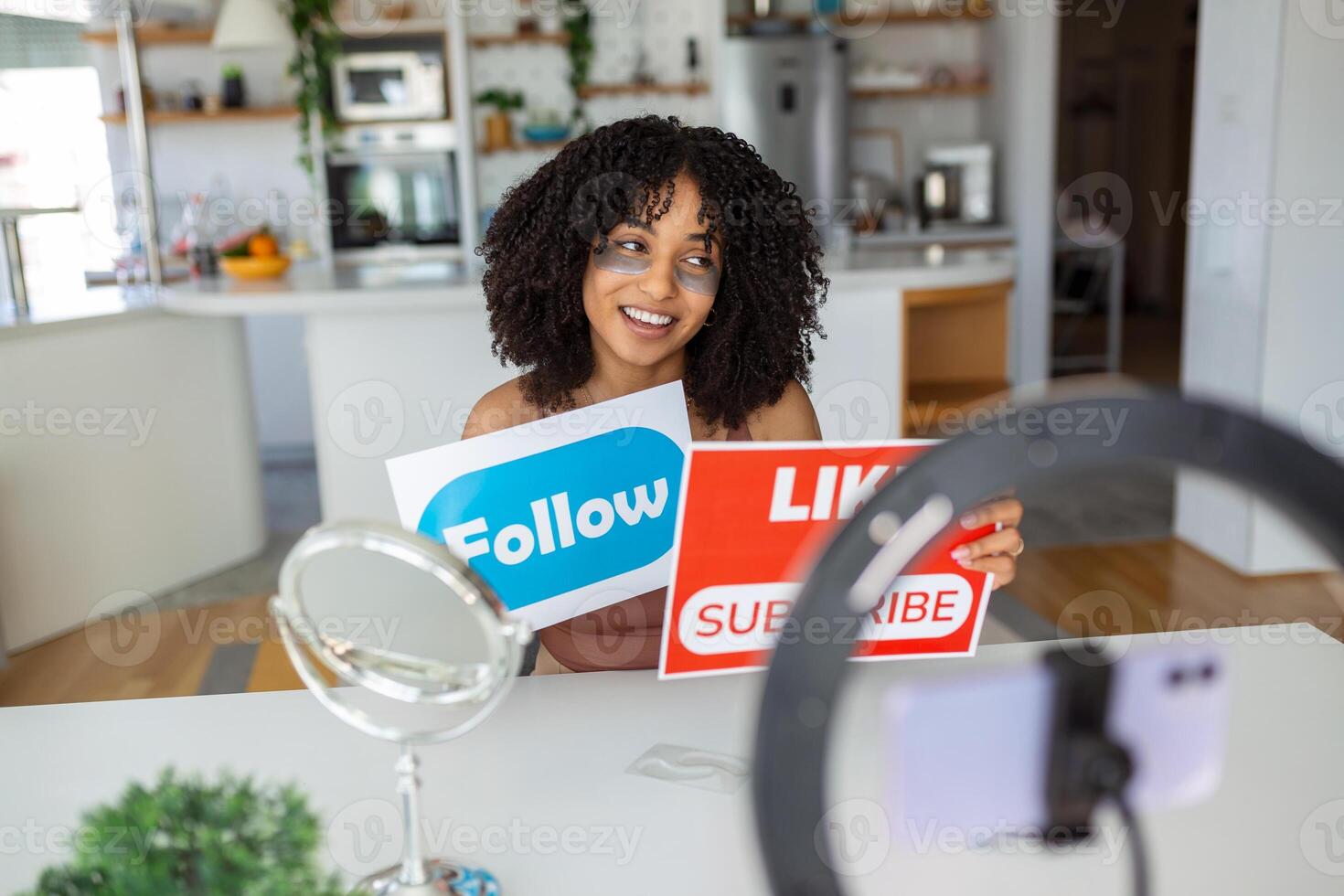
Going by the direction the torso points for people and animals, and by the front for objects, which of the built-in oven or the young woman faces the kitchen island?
the built-in oven

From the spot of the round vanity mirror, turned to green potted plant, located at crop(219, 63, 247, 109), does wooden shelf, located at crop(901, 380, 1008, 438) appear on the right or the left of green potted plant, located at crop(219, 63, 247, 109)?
right

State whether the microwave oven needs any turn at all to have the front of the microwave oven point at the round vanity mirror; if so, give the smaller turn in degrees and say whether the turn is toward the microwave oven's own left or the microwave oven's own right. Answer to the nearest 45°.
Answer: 0° — it already faces it

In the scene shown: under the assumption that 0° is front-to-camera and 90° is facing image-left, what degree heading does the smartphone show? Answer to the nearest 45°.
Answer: approximately 180°

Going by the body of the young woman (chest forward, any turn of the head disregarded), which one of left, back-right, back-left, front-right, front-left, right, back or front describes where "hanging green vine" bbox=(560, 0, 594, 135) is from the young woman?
back

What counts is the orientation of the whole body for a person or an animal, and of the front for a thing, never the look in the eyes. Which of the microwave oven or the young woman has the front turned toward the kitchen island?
the microwave oven

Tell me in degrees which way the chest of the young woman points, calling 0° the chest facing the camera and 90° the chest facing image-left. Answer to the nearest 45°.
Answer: approximately 0°

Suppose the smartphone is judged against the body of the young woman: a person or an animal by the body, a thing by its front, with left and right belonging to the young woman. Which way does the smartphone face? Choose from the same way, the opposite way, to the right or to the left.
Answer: the opposite way

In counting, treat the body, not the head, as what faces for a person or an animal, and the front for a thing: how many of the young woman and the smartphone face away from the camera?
1

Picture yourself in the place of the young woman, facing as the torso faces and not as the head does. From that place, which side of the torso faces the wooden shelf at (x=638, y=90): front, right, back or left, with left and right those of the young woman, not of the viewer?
back

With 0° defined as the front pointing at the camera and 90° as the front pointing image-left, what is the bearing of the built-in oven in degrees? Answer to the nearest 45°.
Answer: approximately 0°
